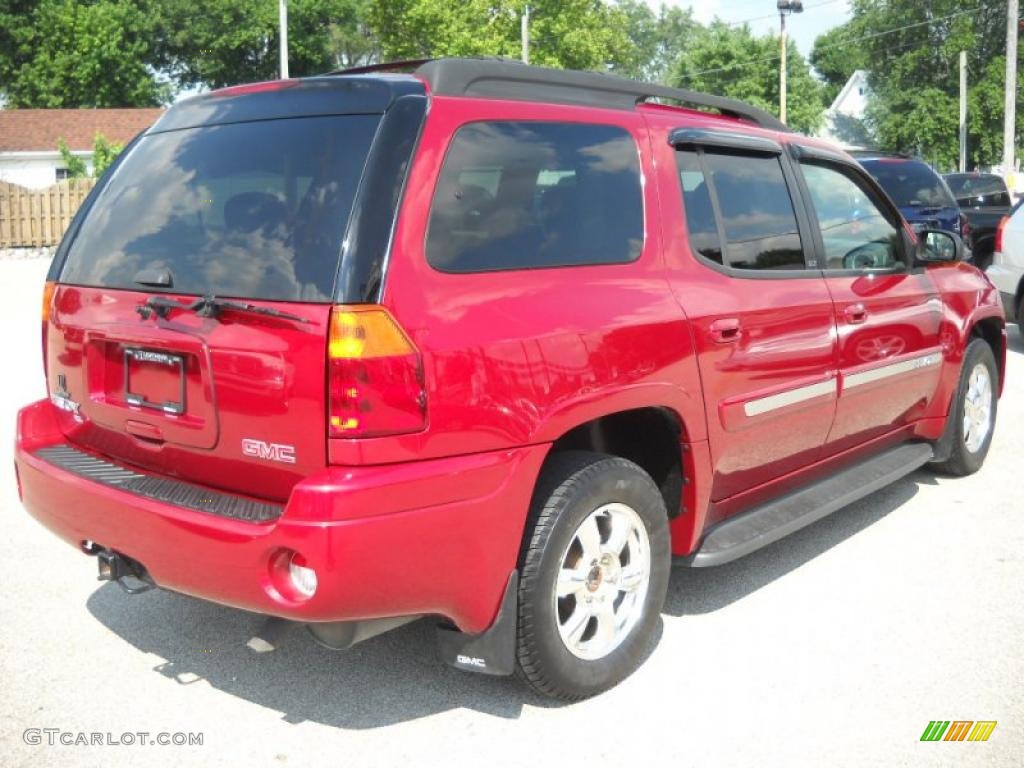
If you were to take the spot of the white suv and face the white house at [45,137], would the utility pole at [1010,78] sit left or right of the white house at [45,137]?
right

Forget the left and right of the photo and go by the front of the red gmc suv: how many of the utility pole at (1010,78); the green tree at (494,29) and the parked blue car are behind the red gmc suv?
0

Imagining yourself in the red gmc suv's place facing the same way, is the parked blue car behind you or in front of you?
in front

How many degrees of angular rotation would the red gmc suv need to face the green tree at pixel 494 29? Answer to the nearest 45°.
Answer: approximately 45° to its left

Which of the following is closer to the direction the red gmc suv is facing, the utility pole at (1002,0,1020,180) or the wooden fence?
the utility pole

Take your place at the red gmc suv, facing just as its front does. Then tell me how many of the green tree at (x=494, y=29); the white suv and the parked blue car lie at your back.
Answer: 0

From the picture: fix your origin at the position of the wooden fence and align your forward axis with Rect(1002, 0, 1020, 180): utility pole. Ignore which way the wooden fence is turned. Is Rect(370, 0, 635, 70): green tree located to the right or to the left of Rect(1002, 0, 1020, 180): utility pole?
left

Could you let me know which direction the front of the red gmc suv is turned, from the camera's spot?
facing away from the viewer and to the right of the viewer

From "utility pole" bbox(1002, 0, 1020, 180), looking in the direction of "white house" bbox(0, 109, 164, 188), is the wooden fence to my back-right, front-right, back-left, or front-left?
front-left

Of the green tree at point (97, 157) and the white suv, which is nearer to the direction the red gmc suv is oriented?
the white suv

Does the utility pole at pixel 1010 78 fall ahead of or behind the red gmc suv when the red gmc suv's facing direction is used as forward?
ahead

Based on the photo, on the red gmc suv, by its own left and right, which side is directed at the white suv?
front

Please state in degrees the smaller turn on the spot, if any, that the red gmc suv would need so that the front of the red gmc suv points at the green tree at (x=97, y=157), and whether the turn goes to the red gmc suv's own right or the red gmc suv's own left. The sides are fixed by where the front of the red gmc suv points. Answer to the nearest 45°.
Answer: approximately 45° to the red gmc suv's own left

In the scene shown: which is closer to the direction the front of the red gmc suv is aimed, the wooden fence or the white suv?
the white suv
